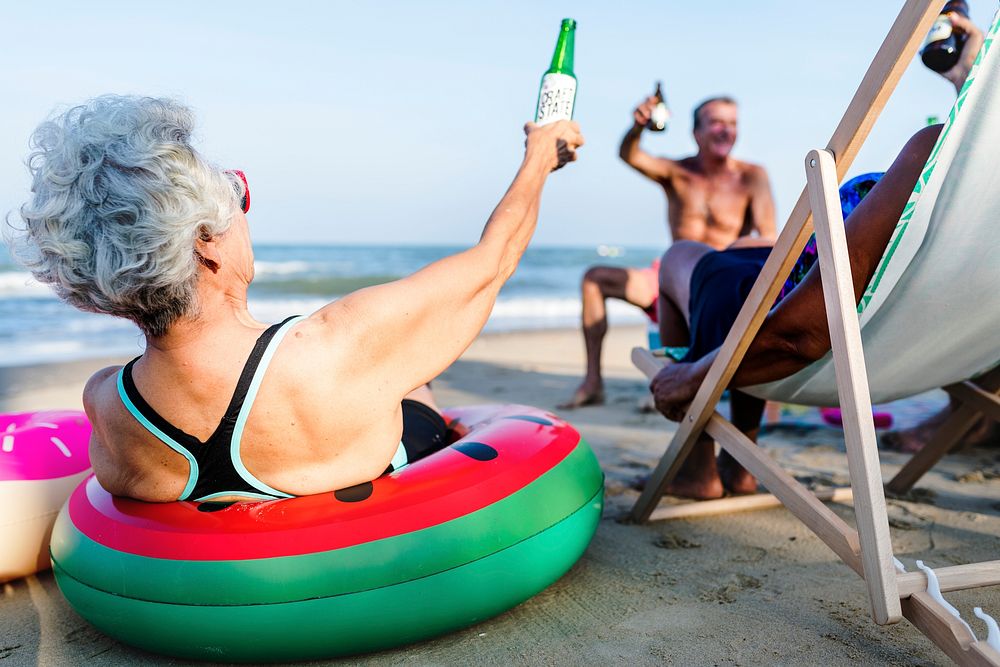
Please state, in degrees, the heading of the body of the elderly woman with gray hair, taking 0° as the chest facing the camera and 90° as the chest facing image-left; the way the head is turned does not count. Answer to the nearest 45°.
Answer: approximately 225°

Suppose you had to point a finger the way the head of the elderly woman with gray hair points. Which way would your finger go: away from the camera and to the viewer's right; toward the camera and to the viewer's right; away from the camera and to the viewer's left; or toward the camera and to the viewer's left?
away from the camera and to the viewer's right

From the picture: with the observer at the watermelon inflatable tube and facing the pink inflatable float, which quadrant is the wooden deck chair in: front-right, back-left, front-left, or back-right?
back-right

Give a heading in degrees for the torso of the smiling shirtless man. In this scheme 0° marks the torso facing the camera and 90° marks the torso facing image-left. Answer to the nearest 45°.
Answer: approximately 45°

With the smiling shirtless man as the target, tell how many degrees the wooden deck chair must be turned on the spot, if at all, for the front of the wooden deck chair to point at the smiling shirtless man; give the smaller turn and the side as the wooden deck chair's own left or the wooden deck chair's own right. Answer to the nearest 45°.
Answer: approximately 45° to the wooden deck chair's own right

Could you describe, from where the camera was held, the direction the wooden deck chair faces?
facing away from the viewer and to the left of the viewer

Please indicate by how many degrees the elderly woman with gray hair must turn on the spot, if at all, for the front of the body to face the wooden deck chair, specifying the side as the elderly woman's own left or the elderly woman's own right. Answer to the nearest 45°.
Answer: approximately 45° to the elderly woman's own right

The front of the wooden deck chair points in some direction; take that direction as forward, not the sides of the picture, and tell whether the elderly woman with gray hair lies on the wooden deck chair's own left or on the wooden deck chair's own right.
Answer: on the wooden deck chair's own left
